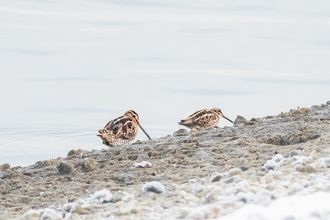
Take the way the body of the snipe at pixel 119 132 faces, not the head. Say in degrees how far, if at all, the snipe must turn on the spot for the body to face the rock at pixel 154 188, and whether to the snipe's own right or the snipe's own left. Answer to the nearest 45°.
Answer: approximately 90° to the snipe's own right

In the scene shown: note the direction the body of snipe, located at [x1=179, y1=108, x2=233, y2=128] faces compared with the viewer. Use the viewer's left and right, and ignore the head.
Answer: facing to the right of the viewer

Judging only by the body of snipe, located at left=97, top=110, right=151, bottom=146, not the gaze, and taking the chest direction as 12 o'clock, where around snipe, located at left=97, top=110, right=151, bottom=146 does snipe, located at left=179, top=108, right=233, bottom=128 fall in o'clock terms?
snipe, located at left=179, top=108, right=233, bottom=128 is roughly at 11 o'clock from snipe, located at left=97, top=110, right=151, bottom=146.

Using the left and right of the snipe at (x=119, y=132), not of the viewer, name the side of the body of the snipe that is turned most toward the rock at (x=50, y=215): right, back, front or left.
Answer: right

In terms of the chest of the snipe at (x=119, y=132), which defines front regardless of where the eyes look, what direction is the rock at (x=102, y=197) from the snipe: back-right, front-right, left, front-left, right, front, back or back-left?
right

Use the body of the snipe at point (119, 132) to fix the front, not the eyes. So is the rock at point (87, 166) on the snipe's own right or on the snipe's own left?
on the snipe's own right

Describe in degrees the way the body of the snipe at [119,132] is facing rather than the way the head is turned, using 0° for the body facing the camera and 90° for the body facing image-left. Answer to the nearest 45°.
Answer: approximately 270°

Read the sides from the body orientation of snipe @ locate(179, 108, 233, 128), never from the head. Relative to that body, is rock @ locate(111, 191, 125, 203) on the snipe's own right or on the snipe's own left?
on the snipe's own right

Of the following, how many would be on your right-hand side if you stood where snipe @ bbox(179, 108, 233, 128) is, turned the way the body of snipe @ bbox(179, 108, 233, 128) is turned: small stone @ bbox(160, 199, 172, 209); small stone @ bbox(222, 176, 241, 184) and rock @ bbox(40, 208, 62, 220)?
3

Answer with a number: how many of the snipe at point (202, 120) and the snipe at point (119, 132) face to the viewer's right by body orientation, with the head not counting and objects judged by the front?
2

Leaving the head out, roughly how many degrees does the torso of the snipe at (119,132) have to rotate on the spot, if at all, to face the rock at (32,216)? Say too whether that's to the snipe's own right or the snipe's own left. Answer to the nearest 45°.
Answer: approximately 90° to the snipe's own right

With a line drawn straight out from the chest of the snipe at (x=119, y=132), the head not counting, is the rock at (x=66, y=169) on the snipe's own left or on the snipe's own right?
on the snipe's own right

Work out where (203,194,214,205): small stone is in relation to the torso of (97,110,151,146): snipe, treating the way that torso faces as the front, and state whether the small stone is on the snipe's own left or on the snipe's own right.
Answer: on the snipe's own right

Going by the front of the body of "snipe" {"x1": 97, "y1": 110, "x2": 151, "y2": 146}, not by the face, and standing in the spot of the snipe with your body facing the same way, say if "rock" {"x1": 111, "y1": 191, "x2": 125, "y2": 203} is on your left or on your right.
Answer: on your right

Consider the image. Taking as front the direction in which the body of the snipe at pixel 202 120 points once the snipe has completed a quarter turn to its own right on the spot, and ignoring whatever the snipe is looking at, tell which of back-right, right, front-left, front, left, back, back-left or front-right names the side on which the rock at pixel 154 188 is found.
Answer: front
